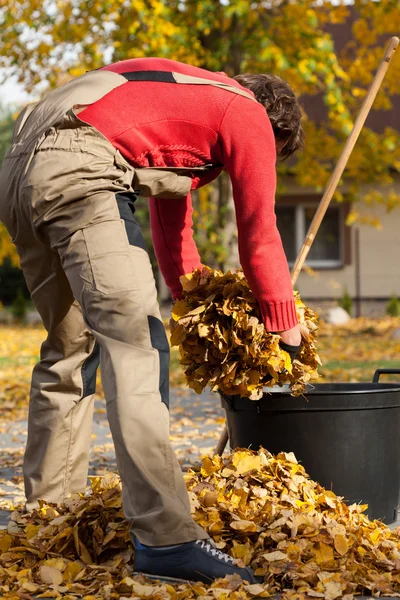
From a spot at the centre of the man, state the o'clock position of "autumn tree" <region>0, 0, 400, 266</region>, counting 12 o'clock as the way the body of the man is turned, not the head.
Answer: The autumn tree is roughly at 9 o'clock from the man.

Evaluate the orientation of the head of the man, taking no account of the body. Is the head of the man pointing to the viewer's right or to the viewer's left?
to the viewer's right

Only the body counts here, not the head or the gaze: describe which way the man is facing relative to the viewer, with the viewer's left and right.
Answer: facing to the right of the viewer
